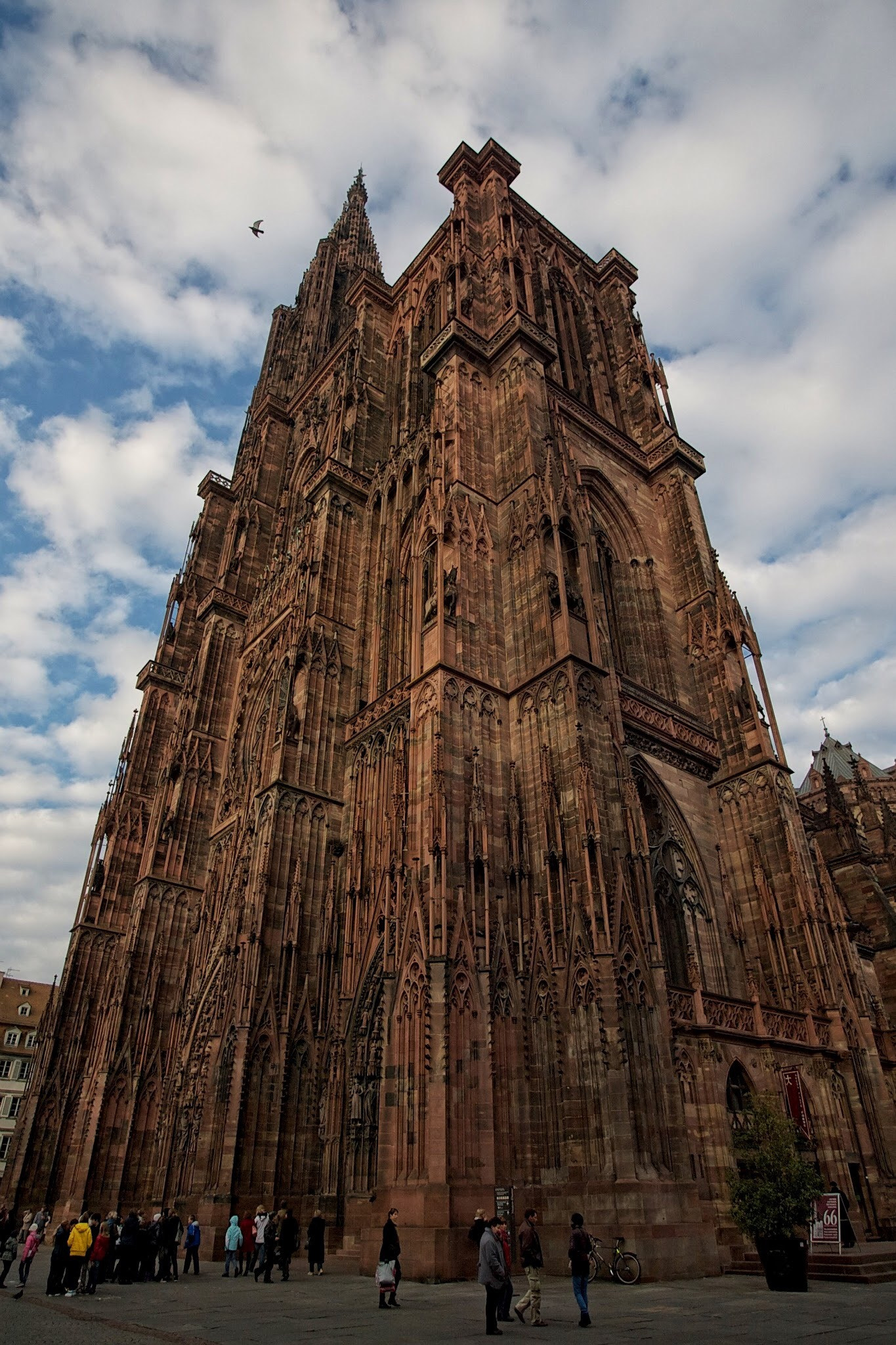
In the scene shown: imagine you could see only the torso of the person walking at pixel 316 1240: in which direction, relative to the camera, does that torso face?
away from the camera

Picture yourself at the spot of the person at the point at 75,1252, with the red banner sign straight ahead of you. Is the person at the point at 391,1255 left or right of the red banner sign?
right

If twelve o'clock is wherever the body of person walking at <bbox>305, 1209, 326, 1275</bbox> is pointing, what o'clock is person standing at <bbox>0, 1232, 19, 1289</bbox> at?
person standing at <bbox>0, 1232, 19, 1289</bbox> is roughly at 9 o'clock from person walking at <bbox>305, 1209, 326, 1275</bbox>.

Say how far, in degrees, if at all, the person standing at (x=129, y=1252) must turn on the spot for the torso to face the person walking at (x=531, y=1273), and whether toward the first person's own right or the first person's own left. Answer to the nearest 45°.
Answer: approximately 135° to the first person's own right

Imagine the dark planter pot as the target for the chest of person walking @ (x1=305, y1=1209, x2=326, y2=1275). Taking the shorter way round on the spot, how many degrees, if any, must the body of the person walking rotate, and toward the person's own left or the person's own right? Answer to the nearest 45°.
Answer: approximately 135° to the person's own right

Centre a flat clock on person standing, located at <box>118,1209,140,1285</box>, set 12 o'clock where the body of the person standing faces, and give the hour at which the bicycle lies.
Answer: The bicycle is roughly at 4 o'clock from the person standing.

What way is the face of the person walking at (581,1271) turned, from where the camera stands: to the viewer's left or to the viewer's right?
to the viewer's left

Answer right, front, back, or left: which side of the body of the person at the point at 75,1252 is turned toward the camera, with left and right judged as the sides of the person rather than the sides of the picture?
back

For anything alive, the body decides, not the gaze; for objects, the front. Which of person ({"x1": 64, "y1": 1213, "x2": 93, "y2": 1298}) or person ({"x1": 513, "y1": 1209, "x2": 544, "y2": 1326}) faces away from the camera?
person ({"x1": 64, "y1": 1213, "x2": 93, "y2": 1298})

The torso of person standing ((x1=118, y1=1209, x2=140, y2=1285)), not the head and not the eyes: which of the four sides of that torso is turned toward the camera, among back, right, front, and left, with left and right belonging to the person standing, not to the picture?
back

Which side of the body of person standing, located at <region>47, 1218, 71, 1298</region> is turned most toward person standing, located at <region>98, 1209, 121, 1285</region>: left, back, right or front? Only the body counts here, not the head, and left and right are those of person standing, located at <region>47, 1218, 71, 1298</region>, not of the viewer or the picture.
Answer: front

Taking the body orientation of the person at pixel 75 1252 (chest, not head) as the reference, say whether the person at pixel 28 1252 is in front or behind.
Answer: in front
